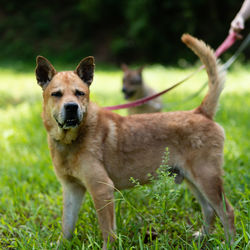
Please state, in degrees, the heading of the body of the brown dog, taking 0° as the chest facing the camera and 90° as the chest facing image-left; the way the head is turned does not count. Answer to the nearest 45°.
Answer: approximately 45°
